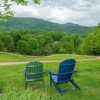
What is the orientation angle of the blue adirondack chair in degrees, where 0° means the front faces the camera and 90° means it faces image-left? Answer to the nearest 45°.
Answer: approximately 135°
